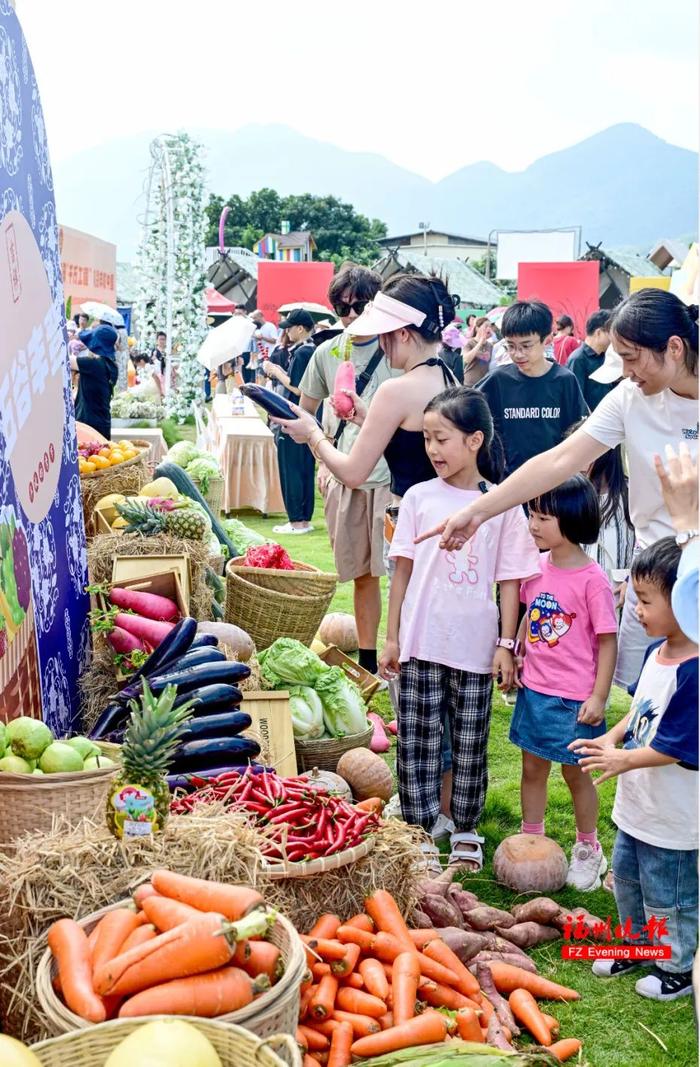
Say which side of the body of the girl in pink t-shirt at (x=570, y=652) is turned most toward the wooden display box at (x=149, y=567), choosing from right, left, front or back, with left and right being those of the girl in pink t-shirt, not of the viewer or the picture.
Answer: right

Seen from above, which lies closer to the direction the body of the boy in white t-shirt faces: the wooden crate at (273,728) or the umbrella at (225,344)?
the wooden crate

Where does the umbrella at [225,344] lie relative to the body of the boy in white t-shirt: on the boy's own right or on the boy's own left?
on the boy's own right

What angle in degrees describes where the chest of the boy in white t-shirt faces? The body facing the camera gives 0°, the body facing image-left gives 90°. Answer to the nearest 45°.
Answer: approximately 45°

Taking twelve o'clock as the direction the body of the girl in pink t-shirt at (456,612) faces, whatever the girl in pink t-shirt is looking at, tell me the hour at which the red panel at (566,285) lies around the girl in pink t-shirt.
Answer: The red panel is roughly at 6 o'clock from the girl in pink t-shirt.

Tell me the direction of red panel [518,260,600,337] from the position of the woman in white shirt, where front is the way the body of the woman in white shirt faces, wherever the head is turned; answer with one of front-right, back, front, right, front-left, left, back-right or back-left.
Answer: back-right
